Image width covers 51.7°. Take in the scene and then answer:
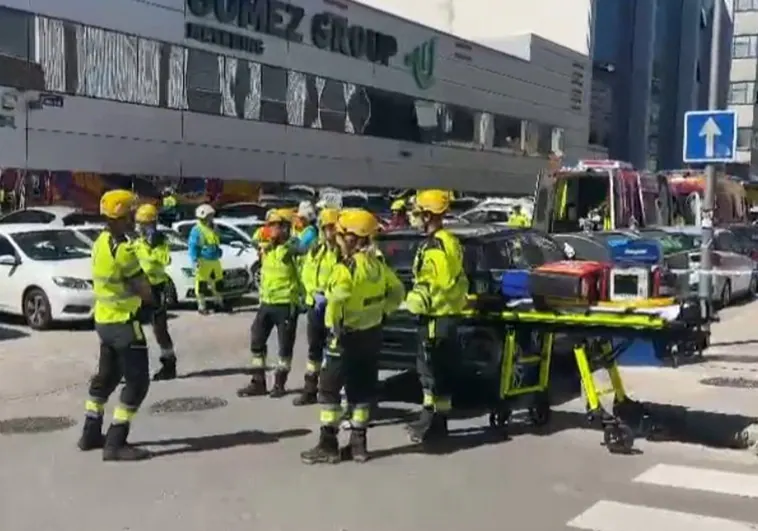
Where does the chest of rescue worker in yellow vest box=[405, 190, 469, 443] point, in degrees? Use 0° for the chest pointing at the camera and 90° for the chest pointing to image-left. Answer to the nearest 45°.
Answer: approximately 90°

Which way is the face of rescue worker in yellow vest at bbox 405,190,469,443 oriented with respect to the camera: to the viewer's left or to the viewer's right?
to the viewer's left

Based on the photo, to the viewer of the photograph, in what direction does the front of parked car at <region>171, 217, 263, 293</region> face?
facing the viewer and to the right of the viewer

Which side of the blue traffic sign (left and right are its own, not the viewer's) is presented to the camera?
front

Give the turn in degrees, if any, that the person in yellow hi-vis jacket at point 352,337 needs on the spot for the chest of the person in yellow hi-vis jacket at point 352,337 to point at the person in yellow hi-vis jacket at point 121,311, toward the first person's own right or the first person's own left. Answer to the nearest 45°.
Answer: approximately 45° to the first person's own left

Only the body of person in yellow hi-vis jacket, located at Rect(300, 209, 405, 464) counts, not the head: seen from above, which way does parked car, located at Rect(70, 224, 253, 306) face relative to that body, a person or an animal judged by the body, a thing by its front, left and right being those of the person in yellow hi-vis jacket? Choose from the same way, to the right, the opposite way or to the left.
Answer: the opposite way

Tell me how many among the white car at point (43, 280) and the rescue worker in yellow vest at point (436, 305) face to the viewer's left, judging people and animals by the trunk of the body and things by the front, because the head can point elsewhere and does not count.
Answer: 1

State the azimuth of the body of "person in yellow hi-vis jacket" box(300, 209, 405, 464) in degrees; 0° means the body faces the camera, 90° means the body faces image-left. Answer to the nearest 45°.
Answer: approximately 135°

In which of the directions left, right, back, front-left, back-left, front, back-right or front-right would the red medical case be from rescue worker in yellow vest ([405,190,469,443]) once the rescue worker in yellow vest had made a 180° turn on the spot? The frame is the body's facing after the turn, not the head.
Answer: front

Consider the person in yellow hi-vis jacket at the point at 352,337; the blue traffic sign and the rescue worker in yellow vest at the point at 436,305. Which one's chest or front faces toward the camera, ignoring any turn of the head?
the blue traffic sign
